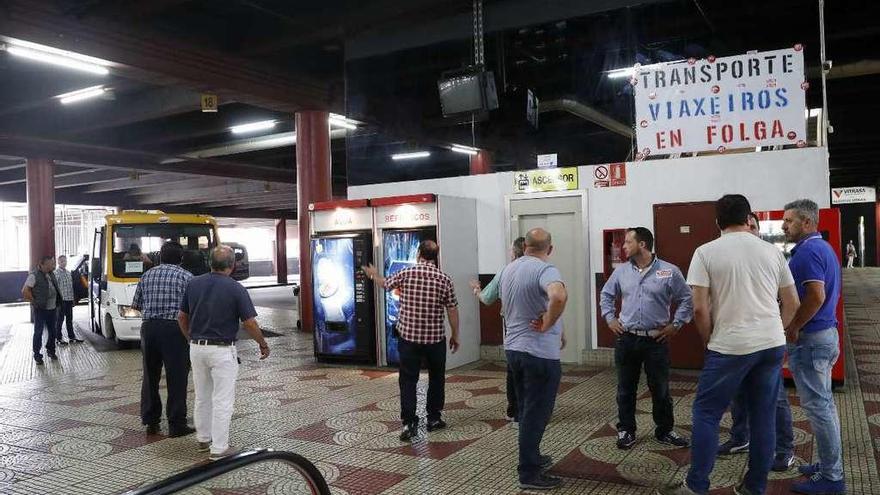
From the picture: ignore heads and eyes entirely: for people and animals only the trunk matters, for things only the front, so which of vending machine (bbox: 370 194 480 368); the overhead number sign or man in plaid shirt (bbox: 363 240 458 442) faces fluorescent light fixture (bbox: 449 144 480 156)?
the man in plaid shirt

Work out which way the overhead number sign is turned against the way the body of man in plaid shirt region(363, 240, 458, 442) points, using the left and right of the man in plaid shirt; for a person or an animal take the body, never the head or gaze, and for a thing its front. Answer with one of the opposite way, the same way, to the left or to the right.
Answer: the opposite way

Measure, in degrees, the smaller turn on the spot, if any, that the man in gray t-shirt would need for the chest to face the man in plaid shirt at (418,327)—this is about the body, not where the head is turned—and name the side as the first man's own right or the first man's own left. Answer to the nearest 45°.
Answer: approximately 90° to the first man's own left

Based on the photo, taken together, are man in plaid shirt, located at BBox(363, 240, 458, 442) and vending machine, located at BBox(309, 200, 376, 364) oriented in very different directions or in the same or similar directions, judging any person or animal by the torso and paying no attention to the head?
very different directions

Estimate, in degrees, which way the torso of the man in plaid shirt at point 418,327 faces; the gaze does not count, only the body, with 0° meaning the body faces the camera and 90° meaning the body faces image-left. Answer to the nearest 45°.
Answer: approximately 180°

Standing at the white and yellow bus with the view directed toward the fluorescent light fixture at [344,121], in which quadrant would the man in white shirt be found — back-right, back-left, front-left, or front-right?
front-right

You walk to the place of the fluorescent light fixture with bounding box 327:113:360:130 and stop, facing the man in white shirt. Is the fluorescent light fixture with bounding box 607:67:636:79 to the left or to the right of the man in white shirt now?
left

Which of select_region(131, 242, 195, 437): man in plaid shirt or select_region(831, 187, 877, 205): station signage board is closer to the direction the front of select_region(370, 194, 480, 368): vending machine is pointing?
the man in plaid shirt

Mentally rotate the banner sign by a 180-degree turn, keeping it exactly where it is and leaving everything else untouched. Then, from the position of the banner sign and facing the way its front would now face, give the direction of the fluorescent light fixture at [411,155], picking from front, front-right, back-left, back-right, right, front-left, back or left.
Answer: front-left

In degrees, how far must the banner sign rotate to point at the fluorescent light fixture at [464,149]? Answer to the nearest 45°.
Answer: approximately 135° to its right

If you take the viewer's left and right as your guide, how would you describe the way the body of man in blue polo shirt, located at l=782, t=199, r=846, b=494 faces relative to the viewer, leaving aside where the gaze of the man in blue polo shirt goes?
facing to the left of the viewer

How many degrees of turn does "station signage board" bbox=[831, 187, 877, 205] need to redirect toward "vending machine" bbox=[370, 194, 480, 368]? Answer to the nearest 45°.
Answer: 0° — it already faces it

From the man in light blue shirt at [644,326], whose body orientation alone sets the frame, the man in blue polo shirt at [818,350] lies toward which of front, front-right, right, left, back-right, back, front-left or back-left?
front-left

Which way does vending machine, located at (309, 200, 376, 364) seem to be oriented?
toward the camera

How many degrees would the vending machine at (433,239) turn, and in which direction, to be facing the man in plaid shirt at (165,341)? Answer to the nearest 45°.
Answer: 0° — it already faces them

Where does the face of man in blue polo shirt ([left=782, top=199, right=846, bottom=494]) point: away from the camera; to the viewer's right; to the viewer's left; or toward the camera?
to the viewer's left

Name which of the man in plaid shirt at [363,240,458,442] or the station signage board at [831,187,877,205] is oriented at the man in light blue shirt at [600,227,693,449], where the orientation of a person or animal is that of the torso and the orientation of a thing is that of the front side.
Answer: the station signage board

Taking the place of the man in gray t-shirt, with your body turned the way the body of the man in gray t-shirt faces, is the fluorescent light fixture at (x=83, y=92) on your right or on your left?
on your left

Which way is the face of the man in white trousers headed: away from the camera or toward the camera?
away from the camera

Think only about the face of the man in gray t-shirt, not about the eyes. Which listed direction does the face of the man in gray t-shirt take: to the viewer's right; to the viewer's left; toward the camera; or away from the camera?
away from the camera

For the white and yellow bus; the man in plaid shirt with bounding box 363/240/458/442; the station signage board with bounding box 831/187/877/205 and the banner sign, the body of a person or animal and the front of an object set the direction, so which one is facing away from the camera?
the man in plaid shirt
